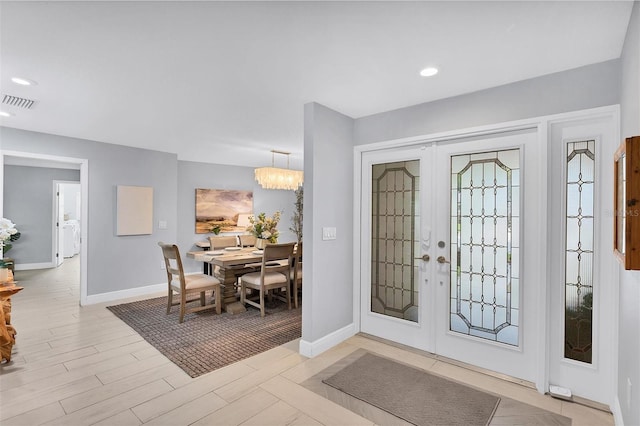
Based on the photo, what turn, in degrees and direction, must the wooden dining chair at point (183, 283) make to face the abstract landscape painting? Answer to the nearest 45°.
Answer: approximately 45° to its left

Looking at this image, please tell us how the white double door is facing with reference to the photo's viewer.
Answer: facing the viewer and to the left of the viewer

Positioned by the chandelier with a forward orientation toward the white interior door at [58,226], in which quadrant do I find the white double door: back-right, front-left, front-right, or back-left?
back-left

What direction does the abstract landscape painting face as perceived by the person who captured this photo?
facing the viewer and to the right of the viewer

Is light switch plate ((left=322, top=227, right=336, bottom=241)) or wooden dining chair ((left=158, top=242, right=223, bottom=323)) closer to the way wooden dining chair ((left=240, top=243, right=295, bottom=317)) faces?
the wooden dining chair

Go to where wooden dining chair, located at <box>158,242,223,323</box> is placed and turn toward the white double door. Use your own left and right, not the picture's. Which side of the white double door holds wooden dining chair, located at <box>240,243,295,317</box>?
left

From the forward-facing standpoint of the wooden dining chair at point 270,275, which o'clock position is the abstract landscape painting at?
The abstract landscape painting is roughly at 1 o'clock from the wooden dining chair.

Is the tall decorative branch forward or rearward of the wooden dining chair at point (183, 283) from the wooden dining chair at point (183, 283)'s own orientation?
forward

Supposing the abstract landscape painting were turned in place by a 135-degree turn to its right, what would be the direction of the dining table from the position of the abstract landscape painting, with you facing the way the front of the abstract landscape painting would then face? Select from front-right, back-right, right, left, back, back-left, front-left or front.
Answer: left

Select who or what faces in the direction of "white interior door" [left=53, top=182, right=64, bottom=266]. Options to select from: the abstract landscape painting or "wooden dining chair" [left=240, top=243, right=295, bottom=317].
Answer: the wooden dining chair

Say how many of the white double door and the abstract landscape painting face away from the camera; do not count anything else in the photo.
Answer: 0

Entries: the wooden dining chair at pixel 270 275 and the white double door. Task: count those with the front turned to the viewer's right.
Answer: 0

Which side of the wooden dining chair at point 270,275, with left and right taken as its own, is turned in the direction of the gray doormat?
back

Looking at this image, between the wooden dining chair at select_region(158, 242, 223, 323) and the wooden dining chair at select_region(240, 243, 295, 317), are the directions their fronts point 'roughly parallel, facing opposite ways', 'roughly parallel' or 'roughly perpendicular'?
roughly perpendicular

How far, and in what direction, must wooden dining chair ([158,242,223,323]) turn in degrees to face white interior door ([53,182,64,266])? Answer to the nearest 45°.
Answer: approximately 90° to its left

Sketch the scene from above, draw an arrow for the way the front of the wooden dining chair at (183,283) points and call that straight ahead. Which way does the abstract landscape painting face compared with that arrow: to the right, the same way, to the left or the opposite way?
to the right

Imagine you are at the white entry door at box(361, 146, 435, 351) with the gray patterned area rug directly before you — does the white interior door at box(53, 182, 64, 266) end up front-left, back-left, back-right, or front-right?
front-right

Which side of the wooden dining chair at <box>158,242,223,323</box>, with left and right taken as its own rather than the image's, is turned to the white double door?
right

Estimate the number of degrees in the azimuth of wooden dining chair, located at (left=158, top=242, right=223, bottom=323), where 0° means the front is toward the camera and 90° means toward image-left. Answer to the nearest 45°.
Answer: approximately 225°
